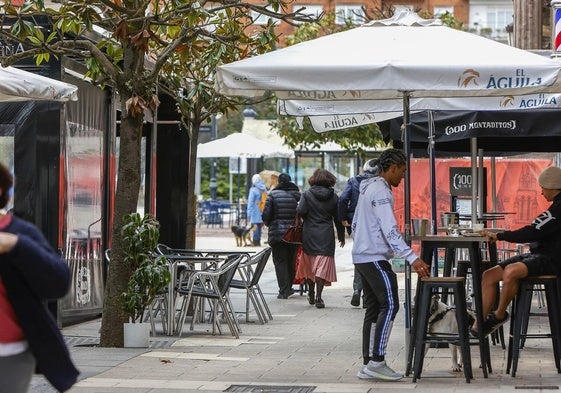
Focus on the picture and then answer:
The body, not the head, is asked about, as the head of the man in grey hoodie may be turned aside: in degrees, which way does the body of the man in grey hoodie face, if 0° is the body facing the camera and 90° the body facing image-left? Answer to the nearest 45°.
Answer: approximately 270°

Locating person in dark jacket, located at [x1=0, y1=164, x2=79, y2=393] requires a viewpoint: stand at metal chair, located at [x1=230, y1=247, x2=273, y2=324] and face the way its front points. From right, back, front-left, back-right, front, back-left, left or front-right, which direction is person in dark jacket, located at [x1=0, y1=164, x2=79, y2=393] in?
left

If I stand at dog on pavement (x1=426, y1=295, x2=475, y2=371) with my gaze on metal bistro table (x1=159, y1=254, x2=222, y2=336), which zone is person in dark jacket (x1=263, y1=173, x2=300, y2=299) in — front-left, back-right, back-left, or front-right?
front-right

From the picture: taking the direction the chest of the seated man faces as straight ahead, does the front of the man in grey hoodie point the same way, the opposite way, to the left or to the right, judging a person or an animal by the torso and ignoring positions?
the opposite way

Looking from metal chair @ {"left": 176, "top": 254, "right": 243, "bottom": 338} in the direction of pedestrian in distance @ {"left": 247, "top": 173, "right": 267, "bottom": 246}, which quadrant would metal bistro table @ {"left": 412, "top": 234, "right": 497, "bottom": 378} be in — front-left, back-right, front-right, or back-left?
back-right

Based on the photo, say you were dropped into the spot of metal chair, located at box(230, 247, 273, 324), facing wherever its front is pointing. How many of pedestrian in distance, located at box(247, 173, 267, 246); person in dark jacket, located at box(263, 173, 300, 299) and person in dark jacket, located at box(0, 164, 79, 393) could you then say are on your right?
2

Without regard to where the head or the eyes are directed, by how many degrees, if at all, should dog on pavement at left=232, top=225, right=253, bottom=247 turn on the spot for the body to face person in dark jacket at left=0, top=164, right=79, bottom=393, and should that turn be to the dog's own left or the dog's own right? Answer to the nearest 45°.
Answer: approximately 90° to the dog's own left

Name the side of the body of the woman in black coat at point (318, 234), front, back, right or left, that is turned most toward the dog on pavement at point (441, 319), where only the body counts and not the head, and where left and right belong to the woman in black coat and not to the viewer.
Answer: back

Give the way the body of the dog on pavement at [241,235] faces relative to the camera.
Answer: to the viewer's left

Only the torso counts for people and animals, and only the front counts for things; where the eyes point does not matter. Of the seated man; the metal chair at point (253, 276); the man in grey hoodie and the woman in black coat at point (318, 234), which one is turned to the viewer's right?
the man in grey hoodie

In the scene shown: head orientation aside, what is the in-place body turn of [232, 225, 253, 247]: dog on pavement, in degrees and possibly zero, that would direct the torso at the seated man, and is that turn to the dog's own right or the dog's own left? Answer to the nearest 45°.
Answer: approximately 90° to the dog's own left

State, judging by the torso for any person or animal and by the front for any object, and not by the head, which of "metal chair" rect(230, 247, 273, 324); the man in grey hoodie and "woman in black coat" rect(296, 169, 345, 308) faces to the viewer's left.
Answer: the metal chair

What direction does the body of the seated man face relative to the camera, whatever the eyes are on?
to the viewer's left

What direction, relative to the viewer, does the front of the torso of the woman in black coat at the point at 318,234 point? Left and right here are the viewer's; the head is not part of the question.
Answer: facing away from the viewer

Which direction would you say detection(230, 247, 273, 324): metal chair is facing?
to the viewer's left
